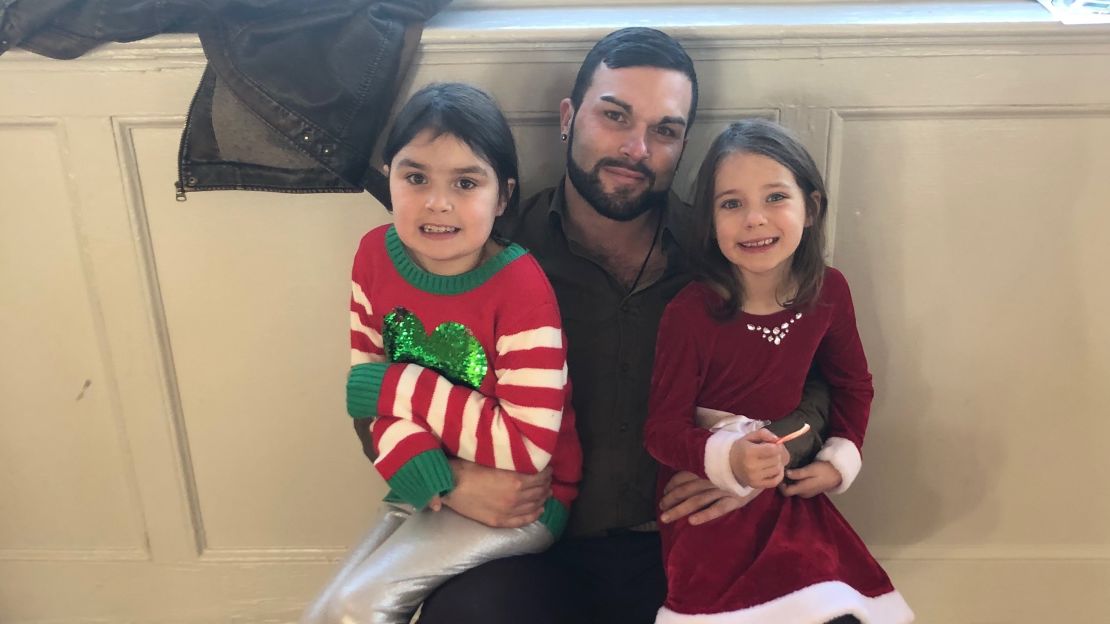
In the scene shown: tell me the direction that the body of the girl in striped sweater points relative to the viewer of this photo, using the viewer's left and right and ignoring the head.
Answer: facing the viewer and to the left of the viewer

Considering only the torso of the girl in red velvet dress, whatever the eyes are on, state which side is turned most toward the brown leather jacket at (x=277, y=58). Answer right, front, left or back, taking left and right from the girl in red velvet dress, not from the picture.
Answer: right

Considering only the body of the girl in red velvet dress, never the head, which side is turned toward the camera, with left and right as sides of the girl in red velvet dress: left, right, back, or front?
front
